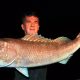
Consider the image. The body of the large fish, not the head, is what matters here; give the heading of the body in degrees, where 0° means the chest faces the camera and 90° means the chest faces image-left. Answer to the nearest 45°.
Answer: approximately 90°
